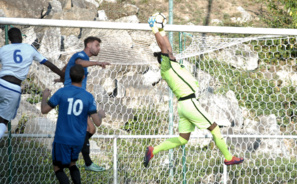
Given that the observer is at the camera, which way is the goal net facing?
facing the viewer

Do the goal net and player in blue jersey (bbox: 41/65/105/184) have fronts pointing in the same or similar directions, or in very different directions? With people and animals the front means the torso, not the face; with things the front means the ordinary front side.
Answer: very different directions

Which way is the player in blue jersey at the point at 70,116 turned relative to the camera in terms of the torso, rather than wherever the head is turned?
away from the camera

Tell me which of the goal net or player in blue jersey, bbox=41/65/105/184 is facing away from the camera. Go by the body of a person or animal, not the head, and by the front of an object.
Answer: the player in blue jersey

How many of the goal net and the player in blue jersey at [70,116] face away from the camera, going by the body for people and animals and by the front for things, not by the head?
1

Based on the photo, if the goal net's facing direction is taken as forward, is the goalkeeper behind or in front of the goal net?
in front

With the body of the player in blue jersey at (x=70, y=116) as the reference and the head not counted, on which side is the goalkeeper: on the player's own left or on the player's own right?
on the player's own right
